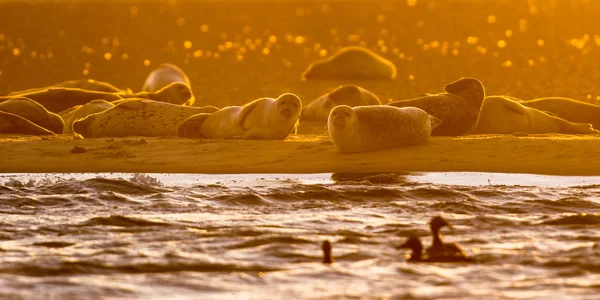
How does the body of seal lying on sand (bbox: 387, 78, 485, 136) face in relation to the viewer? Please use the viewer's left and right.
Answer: facing to the right of the viewer

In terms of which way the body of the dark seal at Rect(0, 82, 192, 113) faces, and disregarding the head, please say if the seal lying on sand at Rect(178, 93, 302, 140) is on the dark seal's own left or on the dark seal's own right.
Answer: on the dark seal's own right

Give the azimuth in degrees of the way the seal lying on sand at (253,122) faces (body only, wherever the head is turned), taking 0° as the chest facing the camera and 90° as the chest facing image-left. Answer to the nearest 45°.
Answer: approximately 315°

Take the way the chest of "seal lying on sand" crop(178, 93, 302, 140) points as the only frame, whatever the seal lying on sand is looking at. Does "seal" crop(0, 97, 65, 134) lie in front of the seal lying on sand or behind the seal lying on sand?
behind

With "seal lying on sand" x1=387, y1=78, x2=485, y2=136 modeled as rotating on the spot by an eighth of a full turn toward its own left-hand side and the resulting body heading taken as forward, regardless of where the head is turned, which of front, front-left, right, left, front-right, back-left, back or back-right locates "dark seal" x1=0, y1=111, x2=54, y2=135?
back-left

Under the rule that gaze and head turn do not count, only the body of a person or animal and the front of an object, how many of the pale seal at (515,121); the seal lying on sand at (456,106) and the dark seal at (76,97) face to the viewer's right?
2

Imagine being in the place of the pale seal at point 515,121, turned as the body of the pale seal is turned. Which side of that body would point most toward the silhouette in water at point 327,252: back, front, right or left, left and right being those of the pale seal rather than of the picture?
left

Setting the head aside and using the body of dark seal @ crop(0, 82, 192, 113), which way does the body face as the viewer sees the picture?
to the viewer's right
